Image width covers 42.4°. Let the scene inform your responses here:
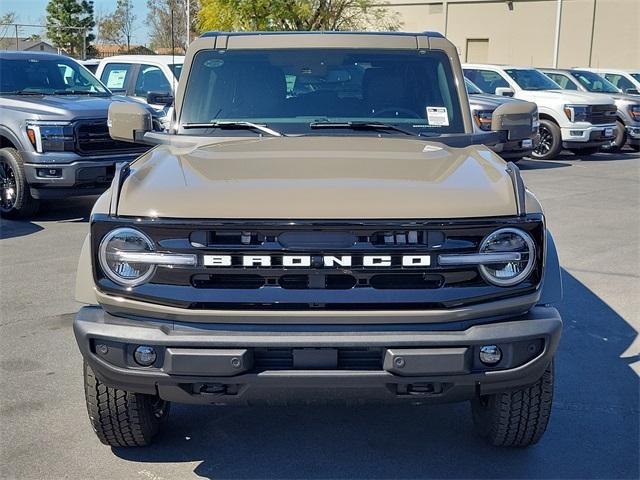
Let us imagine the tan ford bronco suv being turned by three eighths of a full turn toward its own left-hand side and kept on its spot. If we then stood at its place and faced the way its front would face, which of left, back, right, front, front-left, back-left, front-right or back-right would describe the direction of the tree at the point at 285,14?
front-left

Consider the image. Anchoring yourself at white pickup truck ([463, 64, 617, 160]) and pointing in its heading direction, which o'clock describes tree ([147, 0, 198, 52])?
The tree is roughly at 6 o'clock from the white pickup truck.

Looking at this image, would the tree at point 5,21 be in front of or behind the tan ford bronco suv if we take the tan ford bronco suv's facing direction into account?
behind

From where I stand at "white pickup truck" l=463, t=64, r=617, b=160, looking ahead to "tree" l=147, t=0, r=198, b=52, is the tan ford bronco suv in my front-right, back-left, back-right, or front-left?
back-left

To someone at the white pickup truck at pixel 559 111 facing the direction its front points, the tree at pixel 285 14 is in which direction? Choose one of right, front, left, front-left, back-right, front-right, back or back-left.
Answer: back

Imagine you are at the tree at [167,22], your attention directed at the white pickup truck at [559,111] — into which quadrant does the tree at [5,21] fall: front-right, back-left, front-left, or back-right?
back-right

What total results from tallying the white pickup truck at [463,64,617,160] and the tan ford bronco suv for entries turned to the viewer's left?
0

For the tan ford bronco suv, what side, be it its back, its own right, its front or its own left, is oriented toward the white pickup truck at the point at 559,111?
back

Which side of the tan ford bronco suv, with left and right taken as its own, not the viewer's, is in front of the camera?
front

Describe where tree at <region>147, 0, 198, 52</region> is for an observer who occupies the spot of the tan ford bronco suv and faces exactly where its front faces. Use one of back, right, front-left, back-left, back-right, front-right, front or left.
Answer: back

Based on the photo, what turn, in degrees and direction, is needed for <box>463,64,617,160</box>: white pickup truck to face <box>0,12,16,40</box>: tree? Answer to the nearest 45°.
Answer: approximately 180°

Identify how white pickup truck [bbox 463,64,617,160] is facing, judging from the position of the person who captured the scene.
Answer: facing the viewer and to the right of the viewer

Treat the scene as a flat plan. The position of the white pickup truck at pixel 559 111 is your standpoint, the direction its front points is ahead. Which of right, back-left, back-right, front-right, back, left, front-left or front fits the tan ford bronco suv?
front-right
